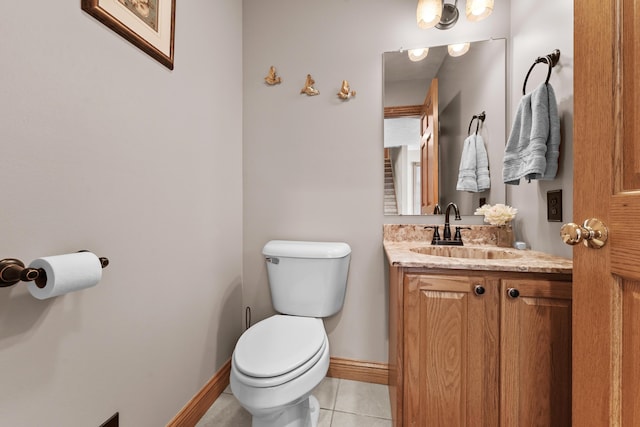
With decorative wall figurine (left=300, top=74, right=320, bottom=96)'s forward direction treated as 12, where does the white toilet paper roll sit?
The white toilet paper roll is roughly at 1 o'clock from the decorative wall figurine.

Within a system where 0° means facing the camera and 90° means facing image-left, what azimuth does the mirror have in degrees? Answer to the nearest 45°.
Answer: approximately 0°

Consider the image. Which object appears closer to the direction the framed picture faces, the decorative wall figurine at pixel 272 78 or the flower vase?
the flower vase

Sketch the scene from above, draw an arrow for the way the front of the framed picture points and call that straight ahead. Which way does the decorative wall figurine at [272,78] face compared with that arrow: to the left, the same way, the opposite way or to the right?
to the right
